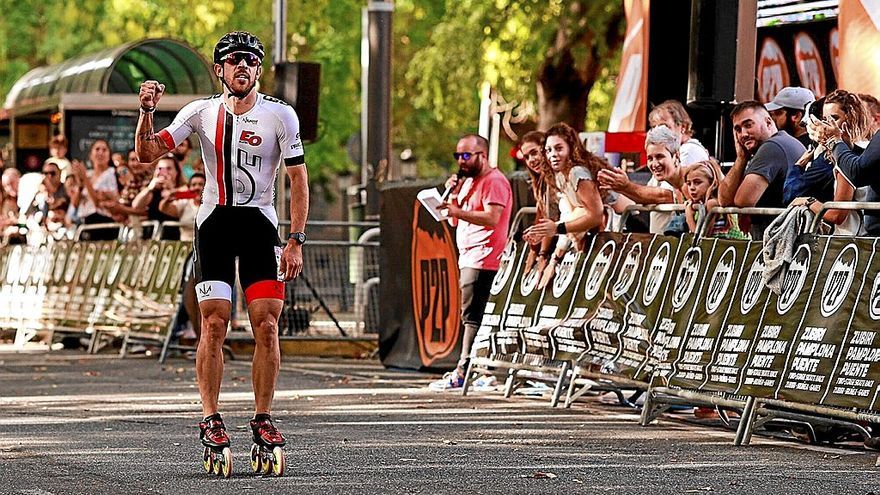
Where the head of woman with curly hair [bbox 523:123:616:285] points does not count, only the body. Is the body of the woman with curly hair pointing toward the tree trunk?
no

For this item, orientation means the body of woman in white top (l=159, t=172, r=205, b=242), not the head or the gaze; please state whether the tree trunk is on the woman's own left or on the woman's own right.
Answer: on the woman's own left

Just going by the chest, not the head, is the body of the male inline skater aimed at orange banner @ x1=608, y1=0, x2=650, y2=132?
no

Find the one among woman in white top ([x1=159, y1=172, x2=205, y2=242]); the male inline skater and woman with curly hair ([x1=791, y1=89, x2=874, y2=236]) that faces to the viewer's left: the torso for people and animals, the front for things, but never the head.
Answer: the woman with curly hair

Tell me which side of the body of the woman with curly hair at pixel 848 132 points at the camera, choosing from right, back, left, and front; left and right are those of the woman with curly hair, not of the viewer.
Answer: left

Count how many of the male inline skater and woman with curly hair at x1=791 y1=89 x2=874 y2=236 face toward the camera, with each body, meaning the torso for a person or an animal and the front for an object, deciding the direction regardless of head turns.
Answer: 1

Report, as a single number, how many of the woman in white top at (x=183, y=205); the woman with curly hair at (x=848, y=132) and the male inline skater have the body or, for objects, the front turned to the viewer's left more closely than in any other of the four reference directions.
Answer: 1

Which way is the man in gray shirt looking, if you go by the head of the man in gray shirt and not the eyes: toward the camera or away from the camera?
toward the camera

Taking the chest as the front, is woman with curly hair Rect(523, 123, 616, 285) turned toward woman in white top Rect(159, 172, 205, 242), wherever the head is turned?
no

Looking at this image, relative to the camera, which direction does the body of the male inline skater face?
toward the camera

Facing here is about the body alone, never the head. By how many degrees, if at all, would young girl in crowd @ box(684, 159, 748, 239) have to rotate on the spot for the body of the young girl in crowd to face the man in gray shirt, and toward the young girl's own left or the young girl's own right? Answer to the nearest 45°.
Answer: approximately 90° to the young girl's own left

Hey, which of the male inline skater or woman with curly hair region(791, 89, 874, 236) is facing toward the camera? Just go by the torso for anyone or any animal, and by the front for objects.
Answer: the male inline skater

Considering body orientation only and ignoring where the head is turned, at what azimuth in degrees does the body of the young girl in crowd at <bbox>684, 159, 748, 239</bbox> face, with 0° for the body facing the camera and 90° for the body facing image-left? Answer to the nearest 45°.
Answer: approximately 45°

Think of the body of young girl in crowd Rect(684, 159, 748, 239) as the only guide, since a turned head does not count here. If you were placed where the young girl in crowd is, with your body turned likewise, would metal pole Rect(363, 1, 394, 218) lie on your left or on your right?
on your right
